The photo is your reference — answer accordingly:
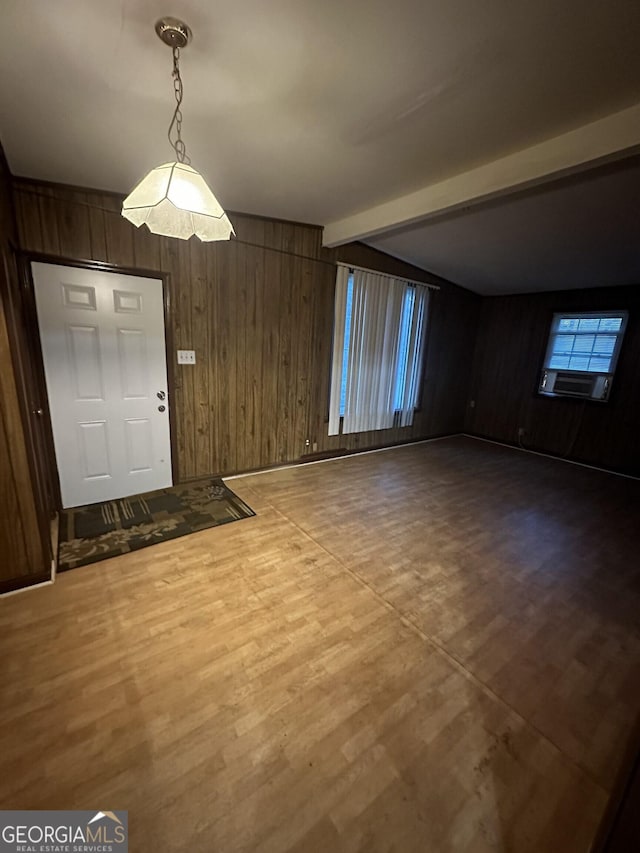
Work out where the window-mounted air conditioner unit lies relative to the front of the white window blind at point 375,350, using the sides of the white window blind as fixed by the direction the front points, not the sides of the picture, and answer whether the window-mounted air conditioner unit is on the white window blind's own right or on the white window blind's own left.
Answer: on the white window blind's own left

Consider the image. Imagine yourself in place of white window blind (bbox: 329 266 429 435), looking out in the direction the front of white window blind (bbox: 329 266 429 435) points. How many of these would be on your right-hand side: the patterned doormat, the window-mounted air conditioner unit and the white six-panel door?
2

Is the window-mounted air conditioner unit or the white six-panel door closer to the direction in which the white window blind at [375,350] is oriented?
the window-mounted air conditioner unit

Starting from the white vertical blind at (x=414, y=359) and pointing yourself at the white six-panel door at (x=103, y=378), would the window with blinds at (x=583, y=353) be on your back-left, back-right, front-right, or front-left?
back-left

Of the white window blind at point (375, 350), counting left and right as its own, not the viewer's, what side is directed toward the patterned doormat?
right

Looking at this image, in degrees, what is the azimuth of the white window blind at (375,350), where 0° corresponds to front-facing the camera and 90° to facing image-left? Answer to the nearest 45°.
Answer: approximately 315°

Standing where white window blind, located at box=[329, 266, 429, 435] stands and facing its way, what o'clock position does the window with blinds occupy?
The window with blinds is roughly at 10 o'clock from the white window blind.

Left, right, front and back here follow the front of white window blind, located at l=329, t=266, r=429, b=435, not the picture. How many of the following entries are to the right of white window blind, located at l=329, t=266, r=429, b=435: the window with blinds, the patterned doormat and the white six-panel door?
2

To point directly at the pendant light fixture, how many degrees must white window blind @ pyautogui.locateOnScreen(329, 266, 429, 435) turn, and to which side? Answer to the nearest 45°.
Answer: approximately 45° to its right
